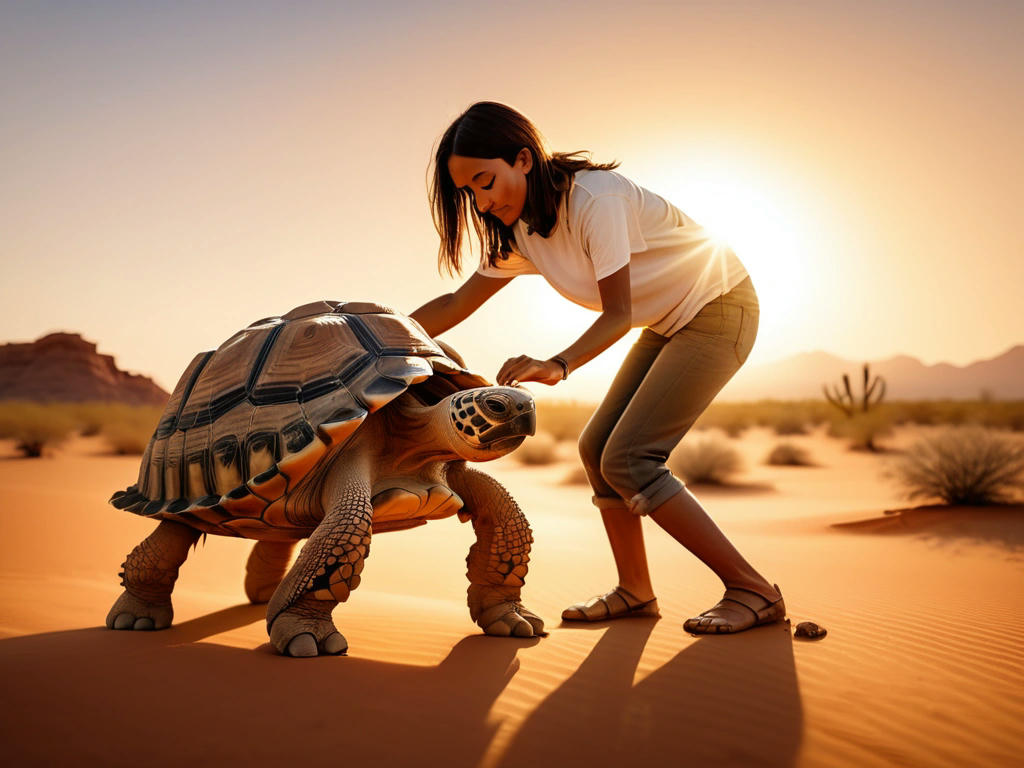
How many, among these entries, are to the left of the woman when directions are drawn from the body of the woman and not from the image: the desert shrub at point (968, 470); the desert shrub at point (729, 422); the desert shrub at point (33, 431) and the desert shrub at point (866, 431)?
0

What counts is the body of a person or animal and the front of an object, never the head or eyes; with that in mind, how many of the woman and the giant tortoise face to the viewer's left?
1

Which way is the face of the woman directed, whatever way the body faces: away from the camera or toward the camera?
toward the camera

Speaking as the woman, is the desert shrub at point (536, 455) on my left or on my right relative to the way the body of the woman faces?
on my right

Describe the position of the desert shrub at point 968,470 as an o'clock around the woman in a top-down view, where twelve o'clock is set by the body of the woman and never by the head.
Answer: The desert shrub is roughly at 4 o'clock from the woman.

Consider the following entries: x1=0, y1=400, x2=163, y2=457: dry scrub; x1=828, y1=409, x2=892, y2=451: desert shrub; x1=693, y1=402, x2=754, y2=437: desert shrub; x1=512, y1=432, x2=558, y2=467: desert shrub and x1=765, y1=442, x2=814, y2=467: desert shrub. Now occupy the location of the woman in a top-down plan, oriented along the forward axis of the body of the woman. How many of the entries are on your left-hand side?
0

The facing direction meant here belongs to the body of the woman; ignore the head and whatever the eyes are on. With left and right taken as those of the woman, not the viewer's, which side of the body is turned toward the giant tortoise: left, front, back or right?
front

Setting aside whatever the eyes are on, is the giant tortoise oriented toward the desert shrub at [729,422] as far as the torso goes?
no

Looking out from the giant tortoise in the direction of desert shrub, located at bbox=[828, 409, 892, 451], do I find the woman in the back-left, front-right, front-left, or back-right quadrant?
front-right

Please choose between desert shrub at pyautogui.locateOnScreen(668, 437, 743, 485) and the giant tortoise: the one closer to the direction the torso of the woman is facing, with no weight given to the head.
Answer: the giant tortoise

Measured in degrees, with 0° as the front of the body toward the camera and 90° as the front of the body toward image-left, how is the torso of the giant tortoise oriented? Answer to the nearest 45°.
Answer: approximately 315°

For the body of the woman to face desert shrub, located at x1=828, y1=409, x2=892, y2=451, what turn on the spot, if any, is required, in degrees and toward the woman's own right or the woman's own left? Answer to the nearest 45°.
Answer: approximately 90° to the woman's own right

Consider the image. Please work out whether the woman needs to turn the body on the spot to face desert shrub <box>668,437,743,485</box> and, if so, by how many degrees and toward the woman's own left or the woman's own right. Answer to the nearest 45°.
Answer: approximately 90° to the woman's own right

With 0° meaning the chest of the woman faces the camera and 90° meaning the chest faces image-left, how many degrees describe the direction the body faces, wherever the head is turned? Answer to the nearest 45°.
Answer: approximately 90°

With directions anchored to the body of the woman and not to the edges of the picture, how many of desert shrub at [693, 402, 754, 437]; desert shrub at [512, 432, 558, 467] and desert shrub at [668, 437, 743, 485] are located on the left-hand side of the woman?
0

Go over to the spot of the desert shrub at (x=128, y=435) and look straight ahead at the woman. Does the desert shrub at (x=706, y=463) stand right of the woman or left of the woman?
left
